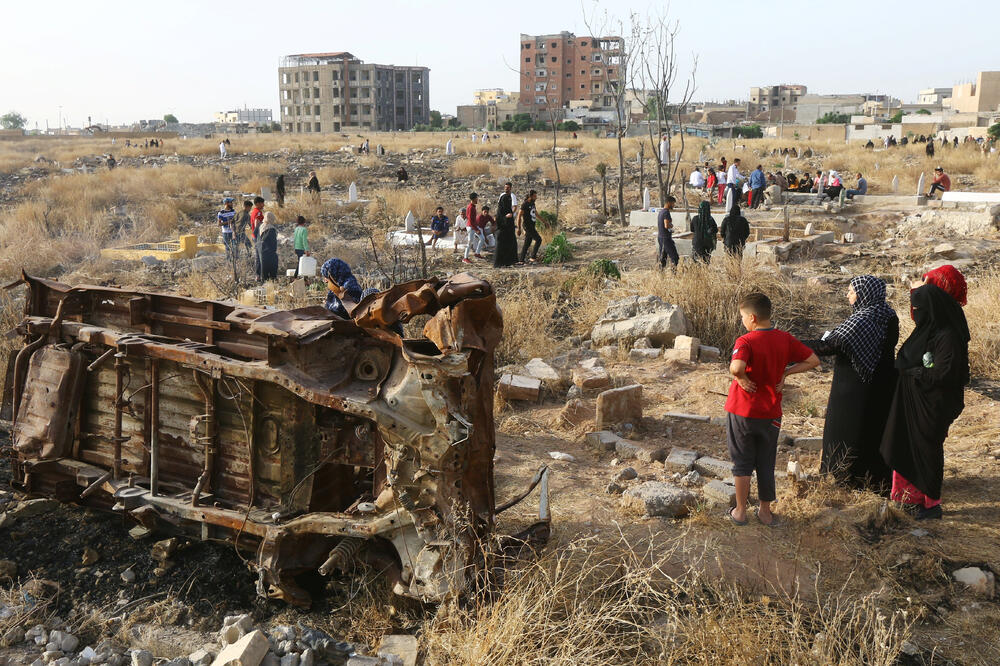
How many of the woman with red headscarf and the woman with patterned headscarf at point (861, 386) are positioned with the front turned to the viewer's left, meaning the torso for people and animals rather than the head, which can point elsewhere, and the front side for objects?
2

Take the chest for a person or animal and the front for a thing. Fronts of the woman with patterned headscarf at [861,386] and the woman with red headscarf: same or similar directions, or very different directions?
same or similar directions

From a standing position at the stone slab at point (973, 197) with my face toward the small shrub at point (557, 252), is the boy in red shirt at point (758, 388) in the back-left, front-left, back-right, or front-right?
front-left

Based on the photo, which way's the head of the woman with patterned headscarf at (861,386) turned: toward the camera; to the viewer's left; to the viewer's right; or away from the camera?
to the viewer's left

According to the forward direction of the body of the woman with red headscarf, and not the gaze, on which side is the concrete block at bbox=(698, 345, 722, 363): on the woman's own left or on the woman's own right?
on the woman's own right

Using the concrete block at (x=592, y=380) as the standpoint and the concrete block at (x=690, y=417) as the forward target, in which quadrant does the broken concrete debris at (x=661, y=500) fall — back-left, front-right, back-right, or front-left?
front-right

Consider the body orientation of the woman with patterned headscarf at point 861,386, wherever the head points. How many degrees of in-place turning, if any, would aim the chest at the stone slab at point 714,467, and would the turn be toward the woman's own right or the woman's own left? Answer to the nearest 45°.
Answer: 0° — they already face it

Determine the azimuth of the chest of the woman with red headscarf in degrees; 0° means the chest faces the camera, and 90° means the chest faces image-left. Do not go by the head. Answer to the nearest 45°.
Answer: approximately 90°

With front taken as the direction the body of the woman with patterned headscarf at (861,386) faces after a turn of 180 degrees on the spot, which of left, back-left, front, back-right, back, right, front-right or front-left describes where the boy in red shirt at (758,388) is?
back-right

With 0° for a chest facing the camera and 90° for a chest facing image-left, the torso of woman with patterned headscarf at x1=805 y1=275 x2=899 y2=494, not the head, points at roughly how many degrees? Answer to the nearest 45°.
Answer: approximately 90°

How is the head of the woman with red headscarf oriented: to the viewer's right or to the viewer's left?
to the viewer's left

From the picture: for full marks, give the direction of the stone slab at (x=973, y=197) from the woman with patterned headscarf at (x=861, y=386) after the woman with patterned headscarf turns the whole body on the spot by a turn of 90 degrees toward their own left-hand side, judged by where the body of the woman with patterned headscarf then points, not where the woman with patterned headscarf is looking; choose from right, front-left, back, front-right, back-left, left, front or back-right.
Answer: back
